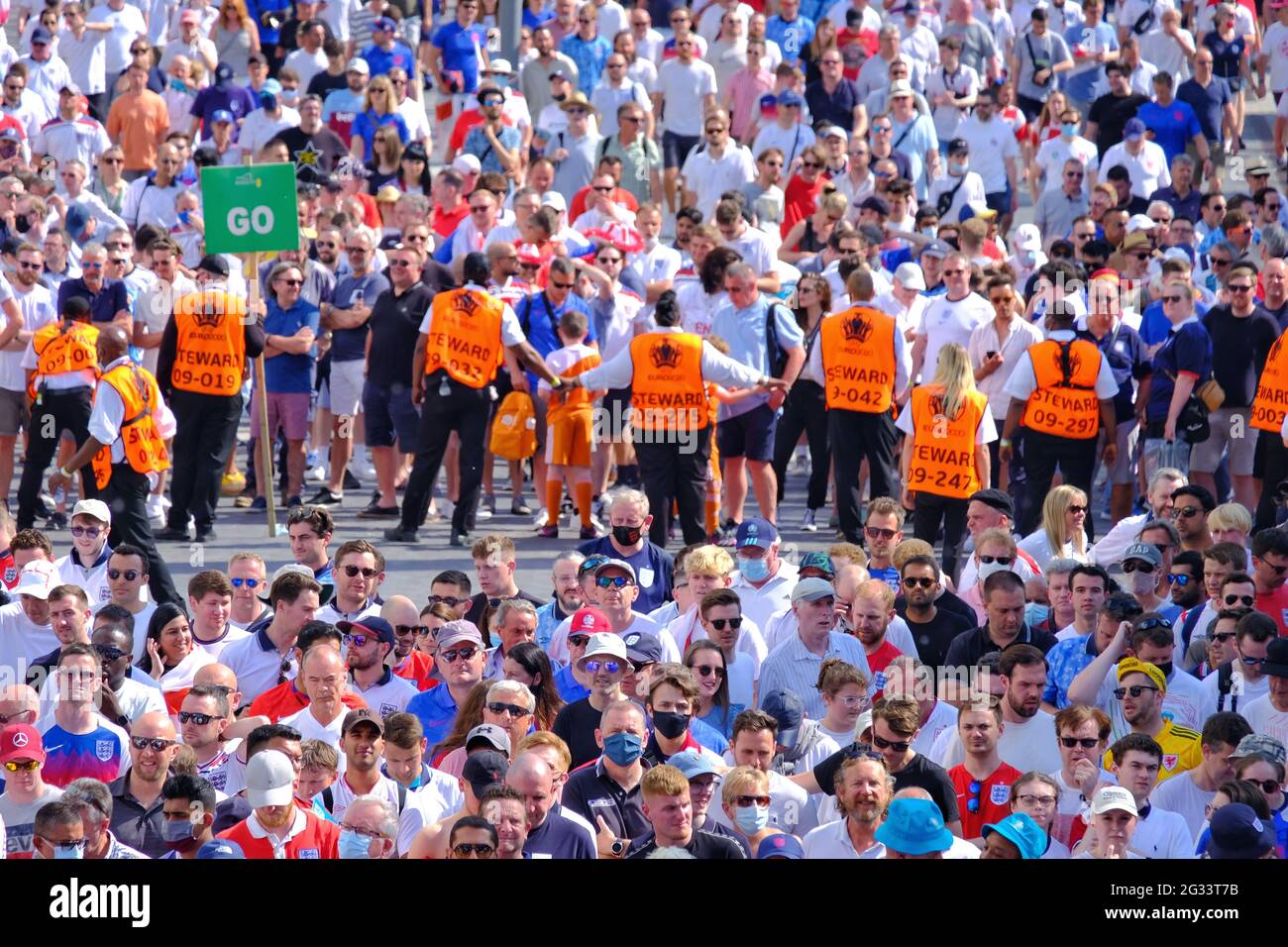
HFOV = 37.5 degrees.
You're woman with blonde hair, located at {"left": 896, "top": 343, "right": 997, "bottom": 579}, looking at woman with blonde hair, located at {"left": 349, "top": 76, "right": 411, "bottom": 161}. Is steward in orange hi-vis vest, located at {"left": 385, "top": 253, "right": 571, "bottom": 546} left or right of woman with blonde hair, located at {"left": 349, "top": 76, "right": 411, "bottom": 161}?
left

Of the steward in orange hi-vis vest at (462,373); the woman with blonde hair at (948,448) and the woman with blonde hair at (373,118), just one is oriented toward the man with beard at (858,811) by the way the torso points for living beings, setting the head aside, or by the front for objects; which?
the woman with blonde hair at (373,118)

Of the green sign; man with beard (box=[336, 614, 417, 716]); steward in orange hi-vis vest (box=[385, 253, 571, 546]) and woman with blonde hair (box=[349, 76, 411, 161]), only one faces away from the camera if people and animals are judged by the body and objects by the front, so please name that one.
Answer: the steward in orange hi-vis vest

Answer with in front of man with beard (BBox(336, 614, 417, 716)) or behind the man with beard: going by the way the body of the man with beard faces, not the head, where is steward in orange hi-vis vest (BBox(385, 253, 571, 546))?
behind

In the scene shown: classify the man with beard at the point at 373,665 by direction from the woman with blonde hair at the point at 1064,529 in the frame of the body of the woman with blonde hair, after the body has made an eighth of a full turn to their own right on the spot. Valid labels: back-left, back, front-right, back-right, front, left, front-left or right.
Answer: front-right

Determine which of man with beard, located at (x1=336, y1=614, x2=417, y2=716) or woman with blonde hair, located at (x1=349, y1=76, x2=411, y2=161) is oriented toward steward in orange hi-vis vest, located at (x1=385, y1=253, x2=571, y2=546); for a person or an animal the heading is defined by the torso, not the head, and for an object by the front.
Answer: the woman with blonde hair

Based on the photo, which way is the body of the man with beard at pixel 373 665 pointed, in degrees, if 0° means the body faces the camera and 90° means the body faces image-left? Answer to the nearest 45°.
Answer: approximately 45°

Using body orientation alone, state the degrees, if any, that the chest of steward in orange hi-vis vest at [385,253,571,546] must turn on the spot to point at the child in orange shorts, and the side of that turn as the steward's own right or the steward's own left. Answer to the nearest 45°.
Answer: approximately 90° to the steward's own right

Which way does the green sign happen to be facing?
toward the camera

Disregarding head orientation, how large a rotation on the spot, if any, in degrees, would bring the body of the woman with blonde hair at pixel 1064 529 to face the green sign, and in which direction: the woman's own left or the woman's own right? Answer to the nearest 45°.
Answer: approximately 135° to the woman's own right

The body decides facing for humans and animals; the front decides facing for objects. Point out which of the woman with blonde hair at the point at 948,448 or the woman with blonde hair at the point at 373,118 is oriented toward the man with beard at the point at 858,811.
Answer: the woman with blonde hair at the point at 373,118

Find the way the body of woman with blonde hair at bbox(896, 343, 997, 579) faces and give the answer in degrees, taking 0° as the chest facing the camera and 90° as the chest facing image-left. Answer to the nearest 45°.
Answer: approximately 180°

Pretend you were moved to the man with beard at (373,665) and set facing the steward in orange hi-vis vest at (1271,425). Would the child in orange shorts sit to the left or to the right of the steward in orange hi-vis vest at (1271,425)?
left

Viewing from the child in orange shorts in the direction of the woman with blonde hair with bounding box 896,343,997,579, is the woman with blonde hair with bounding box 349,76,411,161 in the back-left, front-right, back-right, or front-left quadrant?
back-left

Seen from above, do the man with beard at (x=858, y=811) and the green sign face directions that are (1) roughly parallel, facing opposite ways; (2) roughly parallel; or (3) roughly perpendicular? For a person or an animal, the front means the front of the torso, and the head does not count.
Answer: roughly parallel

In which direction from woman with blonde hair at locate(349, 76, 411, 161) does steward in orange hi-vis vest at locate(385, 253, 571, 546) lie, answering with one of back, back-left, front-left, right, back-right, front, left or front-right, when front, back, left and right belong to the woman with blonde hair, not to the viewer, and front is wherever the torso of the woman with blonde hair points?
front

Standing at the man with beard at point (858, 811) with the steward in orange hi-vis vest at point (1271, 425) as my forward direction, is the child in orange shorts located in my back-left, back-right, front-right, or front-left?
front-left

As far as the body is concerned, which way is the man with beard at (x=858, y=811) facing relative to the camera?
toward the camera

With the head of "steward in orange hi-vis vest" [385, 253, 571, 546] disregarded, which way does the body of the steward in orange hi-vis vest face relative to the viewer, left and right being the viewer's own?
facing away from the viewer
